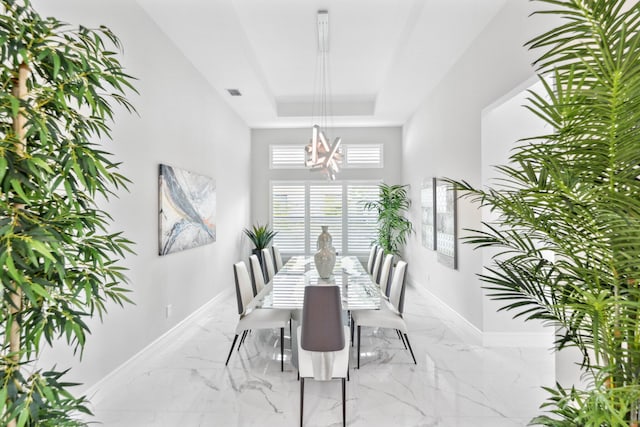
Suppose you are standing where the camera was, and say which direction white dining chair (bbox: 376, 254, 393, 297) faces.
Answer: facing to the left of the viewer

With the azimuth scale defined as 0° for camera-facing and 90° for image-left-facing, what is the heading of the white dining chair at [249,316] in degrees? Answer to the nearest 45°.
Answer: approximately 270°

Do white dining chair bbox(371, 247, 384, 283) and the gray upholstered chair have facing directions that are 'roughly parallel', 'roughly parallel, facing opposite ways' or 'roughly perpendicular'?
roughly perpendicular

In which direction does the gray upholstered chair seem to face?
away from the camera

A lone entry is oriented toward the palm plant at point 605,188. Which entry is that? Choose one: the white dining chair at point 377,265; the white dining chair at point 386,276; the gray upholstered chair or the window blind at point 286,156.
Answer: the window blind

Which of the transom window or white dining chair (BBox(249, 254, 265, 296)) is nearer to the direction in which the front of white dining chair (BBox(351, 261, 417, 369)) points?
the white dining chair

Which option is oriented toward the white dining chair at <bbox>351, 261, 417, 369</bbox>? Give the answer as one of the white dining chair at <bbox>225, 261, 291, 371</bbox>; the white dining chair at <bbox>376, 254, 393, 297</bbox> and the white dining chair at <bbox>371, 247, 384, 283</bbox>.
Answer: the white dining chair at <bbox>225, 261, 291, 371</bbox>

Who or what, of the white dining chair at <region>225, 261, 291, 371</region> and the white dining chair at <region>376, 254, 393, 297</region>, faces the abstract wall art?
the white dining chair at <region>376, 254, 393, 297</region>

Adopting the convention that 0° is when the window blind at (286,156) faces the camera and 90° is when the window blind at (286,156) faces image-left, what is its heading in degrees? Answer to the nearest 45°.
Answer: approximately 0°

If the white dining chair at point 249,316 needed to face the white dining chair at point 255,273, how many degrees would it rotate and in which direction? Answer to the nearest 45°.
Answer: approximately 90° to its left

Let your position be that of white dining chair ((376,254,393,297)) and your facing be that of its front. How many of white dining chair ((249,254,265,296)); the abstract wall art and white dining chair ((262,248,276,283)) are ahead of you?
3

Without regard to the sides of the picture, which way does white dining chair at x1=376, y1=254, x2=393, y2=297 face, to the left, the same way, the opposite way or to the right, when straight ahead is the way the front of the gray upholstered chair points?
to the left

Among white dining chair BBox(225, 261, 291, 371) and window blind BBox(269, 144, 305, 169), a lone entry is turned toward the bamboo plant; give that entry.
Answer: the window blind

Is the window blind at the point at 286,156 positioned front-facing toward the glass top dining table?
yes

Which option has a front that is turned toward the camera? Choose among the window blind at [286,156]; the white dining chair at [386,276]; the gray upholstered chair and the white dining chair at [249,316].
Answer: the window blind

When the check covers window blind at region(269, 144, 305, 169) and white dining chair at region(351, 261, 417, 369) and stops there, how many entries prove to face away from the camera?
0

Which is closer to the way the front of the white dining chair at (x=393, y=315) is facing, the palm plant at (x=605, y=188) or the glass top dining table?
the glass top dining table

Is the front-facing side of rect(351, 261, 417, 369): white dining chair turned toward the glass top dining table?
yes
